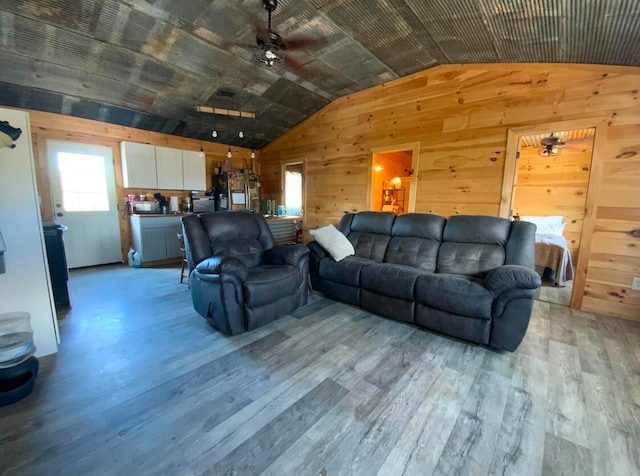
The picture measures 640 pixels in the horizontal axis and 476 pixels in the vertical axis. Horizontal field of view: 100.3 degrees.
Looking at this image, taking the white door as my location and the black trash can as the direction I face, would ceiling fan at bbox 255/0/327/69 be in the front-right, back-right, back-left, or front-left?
front-left

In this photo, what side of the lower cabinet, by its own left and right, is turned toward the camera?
front

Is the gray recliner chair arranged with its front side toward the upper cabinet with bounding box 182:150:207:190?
no

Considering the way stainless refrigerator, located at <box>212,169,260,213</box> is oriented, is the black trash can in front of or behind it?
in front

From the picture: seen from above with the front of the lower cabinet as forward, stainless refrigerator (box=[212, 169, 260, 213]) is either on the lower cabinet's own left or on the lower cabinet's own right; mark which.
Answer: on the lower cabinet's own left

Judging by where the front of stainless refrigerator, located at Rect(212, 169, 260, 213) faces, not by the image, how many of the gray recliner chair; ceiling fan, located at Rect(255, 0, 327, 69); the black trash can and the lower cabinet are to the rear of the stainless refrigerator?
0

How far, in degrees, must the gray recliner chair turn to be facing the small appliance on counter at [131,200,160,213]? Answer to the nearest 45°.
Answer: approximately 180°

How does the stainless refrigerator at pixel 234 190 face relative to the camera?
toward the camera

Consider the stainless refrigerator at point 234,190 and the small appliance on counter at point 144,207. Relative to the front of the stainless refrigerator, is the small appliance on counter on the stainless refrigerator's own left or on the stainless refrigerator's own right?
on the stainless refrigerator's own right

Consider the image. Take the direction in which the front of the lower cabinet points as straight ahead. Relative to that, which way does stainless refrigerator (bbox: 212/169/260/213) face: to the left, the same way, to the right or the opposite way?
the same way

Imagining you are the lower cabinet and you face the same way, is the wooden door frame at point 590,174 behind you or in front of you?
in front

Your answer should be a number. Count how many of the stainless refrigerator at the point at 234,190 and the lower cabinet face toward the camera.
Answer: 2

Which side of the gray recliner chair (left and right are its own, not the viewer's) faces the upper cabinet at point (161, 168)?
back

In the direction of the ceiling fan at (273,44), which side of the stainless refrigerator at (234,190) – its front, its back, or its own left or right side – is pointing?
front

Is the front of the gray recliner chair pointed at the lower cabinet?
no

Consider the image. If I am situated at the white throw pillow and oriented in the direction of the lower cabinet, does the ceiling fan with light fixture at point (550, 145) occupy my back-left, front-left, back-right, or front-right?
back-right

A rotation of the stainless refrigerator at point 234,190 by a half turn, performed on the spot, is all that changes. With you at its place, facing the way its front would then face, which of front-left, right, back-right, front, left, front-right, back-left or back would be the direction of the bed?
back-right

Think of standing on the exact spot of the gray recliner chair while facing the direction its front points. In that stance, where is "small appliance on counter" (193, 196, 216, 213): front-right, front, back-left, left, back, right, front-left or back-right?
back-left
